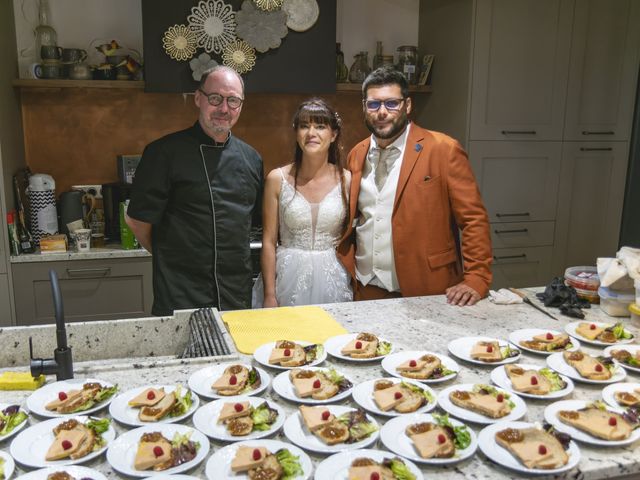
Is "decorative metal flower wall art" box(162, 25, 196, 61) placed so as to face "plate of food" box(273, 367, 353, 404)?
yes

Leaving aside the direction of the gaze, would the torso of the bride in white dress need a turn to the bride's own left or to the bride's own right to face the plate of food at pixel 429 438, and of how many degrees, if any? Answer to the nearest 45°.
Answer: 0° — they already face it

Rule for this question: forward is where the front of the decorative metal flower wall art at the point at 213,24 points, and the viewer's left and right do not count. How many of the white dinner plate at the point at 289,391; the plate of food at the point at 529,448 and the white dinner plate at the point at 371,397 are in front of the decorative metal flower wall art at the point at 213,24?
3

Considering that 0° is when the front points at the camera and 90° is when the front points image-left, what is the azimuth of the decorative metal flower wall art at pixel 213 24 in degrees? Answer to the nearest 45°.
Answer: approximately 0°

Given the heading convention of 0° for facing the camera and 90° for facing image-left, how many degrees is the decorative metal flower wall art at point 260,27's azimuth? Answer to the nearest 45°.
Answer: approximately 0°
